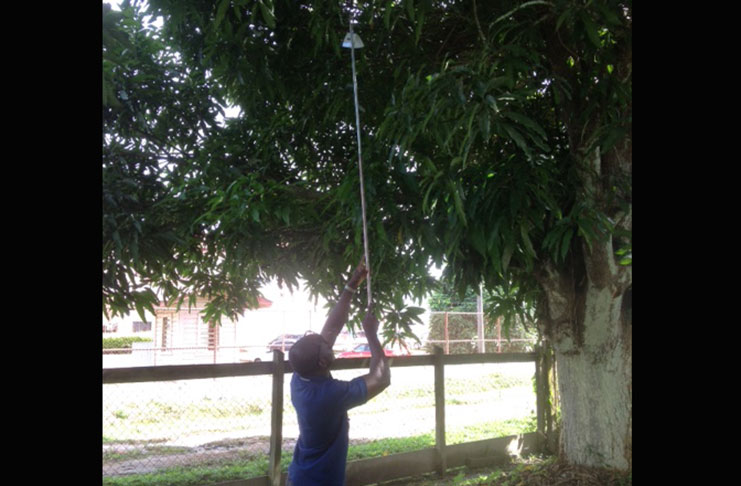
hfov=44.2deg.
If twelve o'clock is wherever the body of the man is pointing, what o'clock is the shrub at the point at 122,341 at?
The shrub is roughly at 10 o'clock from the man.

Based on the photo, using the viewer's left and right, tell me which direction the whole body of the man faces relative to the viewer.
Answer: facing away from the viewer and to the right of the viewer

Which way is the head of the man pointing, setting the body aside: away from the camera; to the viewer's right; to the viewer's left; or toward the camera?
away from the camera
